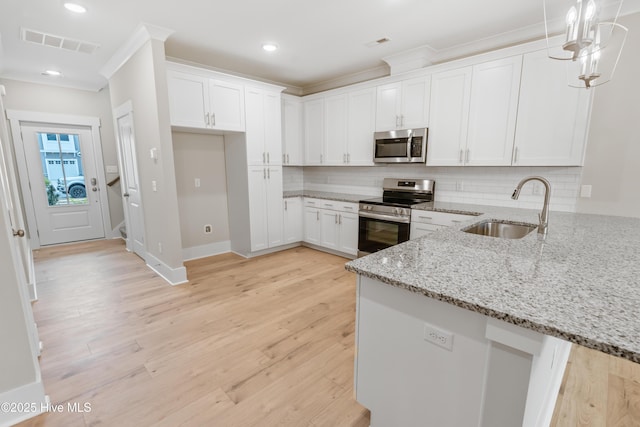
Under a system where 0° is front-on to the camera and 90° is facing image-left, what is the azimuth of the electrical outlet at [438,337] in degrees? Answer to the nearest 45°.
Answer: approximately 45°

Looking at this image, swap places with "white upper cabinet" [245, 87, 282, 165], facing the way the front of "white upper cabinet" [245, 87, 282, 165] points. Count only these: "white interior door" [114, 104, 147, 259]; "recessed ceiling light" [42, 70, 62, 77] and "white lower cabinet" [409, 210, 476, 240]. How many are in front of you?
1

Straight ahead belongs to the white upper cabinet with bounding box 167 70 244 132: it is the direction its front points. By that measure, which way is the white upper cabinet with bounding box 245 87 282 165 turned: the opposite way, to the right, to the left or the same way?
the same way

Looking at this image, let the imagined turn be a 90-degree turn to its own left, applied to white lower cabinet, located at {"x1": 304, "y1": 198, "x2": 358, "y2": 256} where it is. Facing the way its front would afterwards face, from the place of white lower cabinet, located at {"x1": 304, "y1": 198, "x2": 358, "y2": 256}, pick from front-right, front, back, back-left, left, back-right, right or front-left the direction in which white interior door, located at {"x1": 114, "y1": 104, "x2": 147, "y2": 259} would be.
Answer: back-right

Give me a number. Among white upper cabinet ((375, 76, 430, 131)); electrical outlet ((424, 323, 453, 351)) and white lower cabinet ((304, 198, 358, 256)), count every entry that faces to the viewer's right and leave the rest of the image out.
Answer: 0

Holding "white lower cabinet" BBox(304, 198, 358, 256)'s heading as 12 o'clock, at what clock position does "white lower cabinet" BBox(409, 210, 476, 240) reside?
"white lower cabinet" BBox(409, 210, 476, 240) is roughly at 9 o'clock from "white lower cabinet" BBox(304, 198, 358, 256).

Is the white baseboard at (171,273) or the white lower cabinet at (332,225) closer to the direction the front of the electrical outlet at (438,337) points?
the white baseboard

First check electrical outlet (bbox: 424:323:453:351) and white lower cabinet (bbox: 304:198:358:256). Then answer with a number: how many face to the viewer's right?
0

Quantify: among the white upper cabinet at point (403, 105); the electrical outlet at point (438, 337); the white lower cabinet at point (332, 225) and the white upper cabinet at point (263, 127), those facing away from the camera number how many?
0

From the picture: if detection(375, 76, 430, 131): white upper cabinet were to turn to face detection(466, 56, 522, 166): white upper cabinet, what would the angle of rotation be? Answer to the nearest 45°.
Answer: approximately 90° to its left

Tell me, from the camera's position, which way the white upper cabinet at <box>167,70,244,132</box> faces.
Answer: facing the viewer and to the right of the viewer

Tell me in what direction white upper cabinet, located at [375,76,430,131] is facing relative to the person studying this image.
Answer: facing the viewer and to the left of the viewer

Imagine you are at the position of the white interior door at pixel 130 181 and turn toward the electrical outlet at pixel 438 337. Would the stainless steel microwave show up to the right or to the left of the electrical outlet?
left

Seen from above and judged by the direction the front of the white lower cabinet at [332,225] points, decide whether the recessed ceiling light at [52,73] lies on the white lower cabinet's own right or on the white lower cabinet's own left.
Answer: on the white lower cabinet's own right

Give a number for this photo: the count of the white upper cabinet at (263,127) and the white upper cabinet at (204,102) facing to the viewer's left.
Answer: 0
